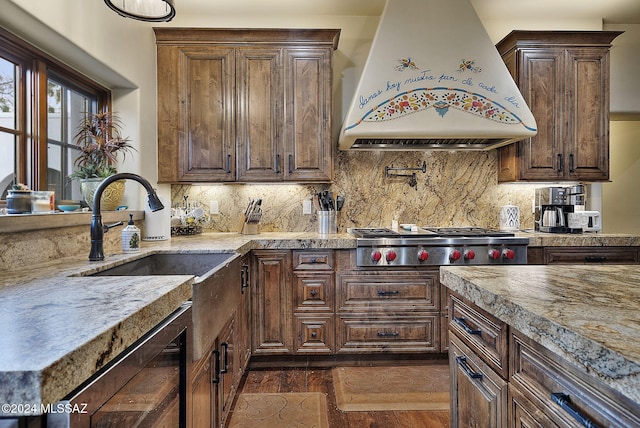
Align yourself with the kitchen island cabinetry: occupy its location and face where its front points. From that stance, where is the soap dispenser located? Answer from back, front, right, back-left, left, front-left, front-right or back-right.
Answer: front-right

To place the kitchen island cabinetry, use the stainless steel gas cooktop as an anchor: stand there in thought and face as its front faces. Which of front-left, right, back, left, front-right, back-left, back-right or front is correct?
front

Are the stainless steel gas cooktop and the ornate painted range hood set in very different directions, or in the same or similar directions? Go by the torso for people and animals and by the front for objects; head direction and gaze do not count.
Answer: same or similar directions

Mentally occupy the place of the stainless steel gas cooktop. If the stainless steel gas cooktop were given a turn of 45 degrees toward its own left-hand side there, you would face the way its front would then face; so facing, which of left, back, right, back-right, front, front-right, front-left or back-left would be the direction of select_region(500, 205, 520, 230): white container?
left

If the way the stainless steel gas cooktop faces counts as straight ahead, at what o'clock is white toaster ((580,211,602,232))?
The white toaster is roughly at 8 o'clock from the stainless steel gas cooktop.

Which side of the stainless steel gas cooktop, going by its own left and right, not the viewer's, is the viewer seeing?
front

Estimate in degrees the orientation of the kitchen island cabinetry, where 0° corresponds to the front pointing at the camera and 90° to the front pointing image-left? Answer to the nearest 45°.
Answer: approximately 45°

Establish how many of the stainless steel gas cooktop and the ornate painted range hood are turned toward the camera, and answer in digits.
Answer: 2

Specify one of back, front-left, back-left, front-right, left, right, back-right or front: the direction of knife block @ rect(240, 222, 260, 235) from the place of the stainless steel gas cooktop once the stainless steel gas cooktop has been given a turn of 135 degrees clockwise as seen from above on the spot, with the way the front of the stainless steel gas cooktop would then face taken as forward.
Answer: front-left

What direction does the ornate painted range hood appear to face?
toward the camera

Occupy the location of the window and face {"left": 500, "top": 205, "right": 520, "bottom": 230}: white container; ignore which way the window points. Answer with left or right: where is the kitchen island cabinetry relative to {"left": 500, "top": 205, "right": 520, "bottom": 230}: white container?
right

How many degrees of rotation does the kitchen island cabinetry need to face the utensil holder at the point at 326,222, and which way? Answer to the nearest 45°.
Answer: approximately 90° to its right
